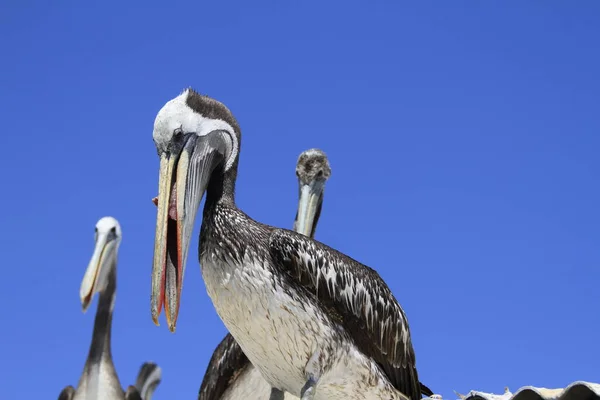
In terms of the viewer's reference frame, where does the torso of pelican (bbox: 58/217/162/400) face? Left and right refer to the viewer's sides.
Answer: facing the viewer and to the left of the viewer

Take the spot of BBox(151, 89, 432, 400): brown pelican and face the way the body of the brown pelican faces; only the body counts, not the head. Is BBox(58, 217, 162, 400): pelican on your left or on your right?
on your right

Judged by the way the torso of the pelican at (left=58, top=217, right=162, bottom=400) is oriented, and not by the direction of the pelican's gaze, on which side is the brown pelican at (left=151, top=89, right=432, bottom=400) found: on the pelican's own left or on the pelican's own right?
on the pelican's own left

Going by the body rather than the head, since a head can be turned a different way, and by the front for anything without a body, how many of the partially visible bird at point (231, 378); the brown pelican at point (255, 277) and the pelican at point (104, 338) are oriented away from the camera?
0

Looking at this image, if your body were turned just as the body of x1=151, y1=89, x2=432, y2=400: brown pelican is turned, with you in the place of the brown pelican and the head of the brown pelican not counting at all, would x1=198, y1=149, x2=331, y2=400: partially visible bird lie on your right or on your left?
on your right

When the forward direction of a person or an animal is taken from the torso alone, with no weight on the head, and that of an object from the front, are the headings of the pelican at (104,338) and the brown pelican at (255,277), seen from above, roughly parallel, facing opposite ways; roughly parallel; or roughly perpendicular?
roughly parallel

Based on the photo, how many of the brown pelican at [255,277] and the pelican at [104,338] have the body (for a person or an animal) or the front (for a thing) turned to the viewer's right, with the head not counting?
0

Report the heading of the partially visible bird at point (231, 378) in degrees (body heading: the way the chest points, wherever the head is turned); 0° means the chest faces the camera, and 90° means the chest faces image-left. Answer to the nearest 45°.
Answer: approximately 315°

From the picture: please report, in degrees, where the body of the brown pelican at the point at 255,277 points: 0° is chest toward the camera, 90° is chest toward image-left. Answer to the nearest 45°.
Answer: approximately 45°

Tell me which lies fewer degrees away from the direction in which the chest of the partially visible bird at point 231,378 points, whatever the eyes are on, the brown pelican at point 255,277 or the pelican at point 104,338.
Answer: the brown pelican
